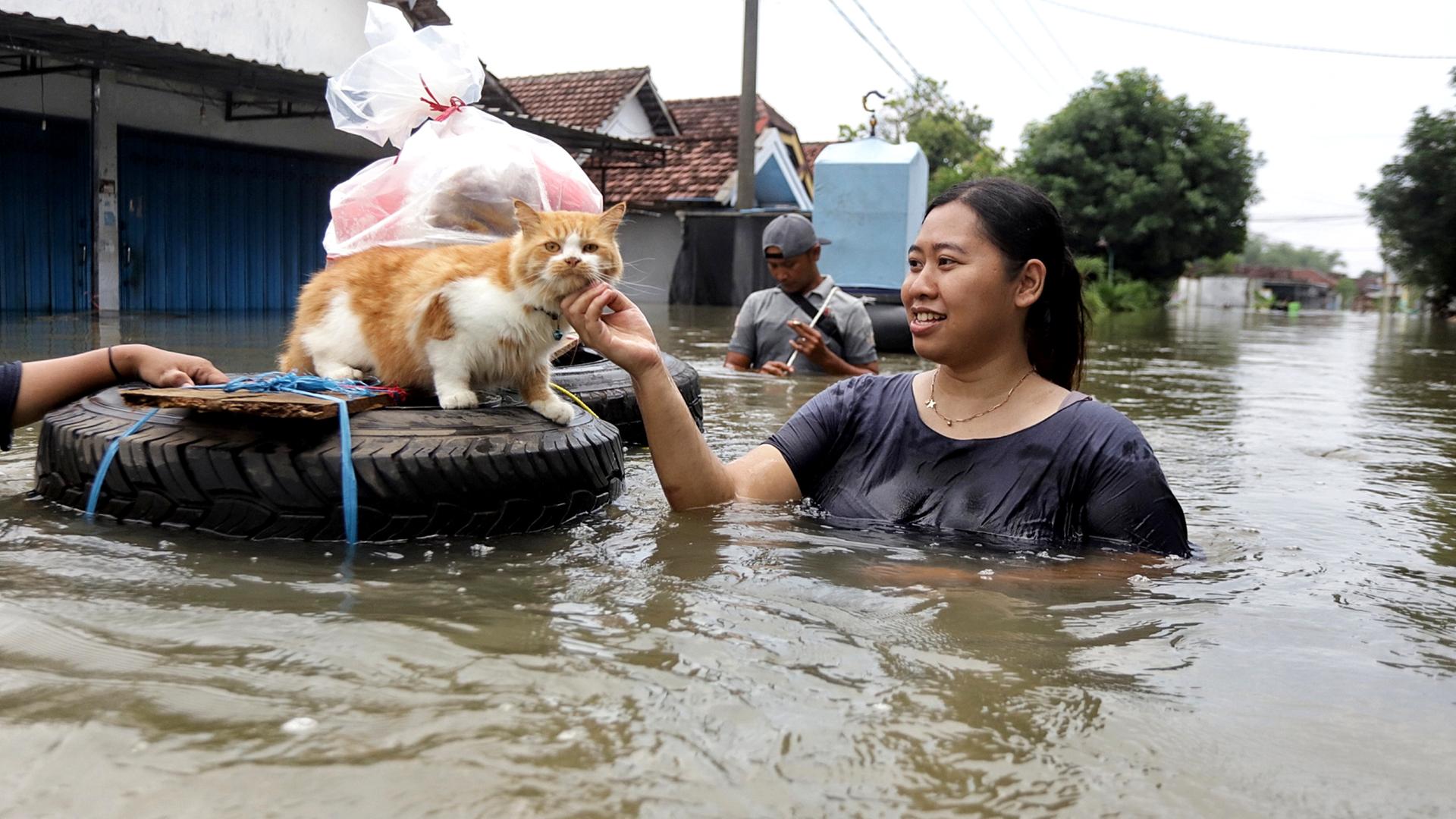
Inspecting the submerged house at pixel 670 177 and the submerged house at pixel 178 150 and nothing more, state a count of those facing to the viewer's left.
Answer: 0

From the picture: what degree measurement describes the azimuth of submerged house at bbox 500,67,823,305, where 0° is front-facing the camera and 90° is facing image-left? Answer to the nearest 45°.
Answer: approximately 315°

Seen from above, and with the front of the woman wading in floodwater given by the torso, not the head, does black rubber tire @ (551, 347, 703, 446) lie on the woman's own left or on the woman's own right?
on the woman's own right

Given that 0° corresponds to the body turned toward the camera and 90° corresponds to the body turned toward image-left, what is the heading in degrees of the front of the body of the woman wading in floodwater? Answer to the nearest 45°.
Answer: approximately 45°

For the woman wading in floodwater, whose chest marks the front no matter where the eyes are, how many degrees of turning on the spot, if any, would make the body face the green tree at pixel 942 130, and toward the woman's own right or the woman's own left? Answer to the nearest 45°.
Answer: approximately 135° to the woman's own right

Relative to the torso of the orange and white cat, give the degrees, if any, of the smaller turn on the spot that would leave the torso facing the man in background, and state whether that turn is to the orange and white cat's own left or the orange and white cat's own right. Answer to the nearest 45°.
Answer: approximately 90° to the orange and white cat's own left

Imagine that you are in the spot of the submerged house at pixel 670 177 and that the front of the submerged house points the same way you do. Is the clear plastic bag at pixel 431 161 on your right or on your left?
on your right

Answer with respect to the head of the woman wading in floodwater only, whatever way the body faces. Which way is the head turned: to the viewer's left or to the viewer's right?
to the viewer's left

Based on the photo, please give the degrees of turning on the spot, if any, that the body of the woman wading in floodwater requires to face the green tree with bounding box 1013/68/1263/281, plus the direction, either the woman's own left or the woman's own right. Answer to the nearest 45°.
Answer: approximately 135° to the woman's own right

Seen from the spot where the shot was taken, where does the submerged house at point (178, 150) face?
facing the viewer and to the right of the viewer

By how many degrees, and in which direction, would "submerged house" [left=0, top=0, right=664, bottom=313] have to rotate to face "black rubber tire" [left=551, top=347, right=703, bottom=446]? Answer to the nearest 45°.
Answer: approximately 45° to its right

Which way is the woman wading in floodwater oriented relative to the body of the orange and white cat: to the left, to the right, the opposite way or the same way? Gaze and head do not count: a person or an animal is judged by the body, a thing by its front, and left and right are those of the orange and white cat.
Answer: to the right
